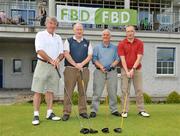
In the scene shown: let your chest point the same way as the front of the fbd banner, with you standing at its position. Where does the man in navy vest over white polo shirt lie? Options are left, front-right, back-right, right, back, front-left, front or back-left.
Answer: front

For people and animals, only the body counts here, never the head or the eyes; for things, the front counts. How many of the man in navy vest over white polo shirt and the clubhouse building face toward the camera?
2

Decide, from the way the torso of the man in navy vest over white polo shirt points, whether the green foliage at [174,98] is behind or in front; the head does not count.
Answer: behind

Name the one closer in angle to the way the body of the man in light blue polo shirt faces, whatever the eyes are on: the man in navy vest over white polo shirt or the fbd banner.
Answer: the man in navy vest over white polo shirt

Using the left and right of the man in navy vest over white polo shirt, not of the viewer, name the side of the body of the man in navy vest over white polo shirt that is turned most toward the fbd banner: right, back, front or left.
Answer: back

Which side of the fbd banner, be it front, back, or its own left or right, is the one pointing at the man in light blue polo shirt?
front

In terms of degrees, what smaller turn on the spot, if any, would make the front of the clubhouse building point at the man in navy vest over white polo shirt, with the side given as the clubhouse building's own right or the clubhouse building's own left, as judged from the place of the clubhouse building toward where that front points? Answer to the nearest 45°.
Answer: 0° — it already faces them

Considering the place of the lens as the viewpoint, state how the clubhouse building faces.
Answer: facing the viewer

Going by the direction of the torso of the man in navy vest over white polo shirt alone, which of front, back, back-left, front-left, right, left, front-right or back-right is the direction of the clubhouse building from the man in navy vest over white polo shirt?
back

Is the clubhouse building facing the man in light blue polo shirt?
yes

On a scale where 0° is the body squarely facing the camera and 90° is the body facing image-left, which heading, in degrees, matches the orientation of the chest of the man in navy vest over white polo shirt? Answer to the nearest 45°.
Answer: approximately 0°

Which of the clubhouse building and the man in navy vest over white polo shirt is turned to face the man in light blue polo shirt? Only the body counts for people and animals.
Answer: the clubhouse building

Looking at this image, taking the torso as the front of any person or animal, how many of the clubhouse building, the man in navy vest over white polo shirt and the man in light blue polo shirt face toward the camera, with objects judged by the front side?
3
